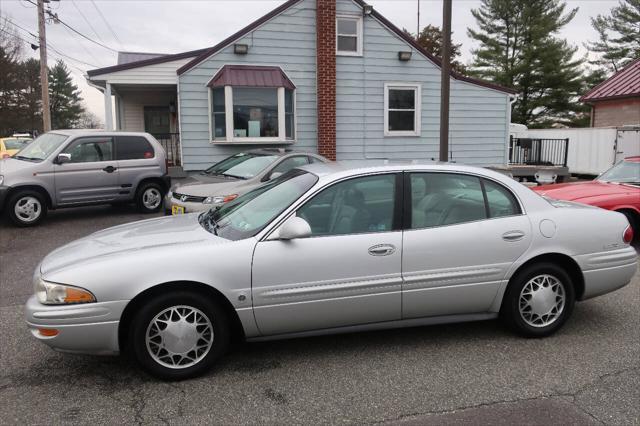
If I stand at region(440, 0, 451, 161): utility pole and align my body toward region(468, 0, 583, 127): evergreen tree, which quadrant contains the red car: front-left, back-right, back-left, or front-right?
back-right

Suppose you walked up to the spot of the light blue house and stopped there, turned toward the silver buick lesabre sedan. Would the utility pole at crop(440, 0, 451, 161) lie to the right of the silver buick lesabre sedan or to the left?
left

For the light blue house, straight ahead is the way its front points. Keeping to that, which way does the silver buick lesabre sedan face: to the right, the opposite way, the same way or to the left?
to the right

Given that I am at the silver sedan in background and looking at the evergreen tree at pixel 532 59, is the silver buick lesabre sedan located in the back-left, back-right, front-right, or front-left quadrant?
back-right

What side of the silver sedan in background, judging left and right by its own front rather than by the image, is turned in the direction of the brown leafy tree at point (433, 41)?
back

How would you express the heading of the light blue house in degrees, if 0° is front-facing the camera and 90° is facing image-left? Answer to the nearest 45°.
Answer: approximately 0°

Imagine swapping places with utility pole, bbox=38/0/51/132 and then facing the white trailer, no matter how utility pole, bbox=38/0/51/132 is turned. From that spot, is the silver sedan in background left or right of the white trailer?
right

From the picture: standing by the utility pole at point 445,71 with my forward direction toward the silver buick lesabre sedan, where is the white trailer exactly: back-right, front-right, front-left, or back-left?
back-left

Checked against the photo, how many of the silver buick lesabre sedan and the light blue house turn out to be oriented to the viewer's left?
1

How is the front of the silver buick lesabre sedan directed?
to the viewer's left

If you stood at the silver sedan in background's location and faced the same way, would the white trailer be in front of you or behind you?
behind

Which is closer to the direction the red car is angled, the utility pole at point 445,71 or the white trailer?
the utility pole

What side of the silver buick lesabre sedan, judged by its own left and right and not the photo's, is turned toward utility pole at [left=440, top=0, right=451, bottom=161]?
right

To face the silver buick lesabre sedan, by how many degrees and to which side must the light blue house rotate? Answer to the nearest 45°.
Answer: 0° — it already faces it

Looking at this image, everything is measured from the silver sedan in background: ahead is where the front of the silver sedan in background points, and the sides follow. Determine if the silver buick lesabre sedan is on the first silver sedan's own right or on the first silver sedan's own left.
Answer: on the first silver sedan's own left

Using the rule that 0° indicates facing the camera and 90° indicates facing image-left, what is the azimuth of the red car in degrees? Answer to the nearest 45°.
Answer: approximately 45°

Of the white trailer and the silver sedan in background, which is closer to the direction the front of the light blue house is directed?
the silver sedan in background

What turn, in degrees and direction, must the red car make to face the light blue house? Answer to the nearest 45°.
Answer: approximately 90° to its right
